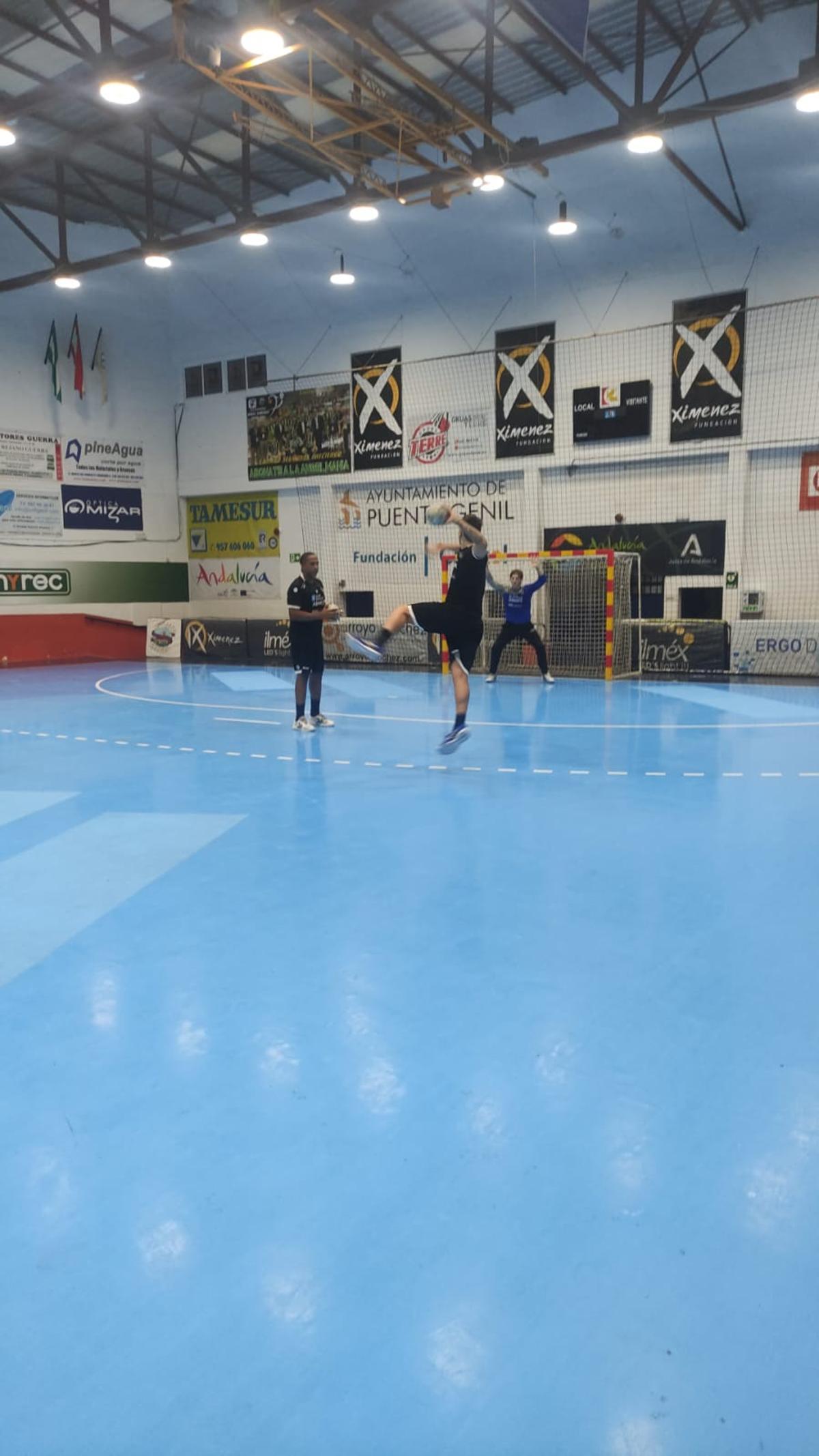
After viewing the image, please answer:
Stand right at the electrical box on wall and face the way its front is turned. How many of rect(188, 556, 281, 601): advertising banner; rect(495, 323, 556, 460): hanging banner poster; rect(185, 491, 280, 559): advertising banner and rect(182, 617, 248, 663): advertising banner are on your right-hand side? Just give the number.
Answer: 4

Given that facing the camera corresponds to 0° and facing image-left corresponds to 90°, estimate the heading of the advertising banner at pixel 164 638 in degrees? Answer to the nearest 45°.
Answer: approximately 0°

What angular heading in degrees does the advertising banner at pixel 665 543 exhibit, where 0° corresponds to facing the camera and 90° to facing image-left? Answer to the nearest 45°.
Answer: approximately 0°

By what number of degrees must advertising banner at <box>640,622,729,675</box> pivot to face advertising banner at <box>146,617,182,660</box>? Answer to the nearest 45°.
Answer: approximately 90° to its right

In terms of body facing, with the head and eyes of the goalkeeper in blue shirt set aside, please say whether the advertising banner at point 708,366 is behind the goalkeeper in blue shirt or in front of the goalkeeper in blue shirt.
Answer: behind

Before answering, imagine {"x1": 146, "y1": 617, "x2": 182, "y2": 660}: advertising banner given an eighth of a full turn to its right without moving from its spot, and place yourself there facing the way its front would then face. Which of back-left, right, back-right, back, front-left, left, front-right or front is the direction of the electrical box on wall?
left

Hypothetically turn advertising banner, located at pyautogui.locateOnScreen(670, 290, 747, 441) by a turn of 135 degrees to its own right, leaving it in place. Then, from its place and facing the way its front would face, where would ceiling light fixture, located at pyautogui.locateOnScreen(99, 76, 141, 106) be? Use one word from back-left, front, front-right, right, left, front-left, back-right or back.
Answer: left

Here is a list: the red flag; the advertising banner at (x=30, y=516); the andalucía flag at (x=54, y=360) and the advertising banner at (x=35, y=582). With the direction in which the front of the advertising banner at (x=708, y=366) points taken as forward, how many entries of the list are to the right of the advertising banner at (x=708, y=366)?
4

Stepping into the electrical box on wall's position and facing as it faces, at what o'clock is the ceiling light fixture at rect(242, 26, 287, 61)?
The ceiling light fixture is roughly at 1 o'clock from the electrical box on wall.
